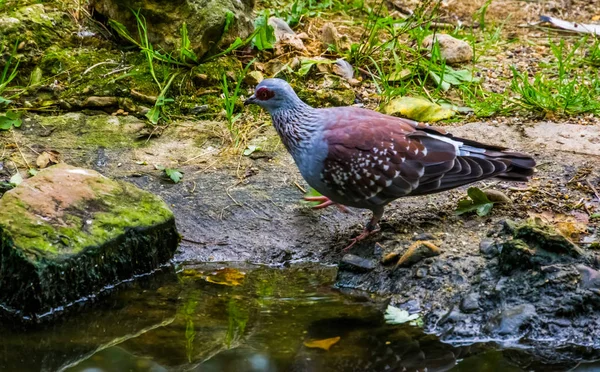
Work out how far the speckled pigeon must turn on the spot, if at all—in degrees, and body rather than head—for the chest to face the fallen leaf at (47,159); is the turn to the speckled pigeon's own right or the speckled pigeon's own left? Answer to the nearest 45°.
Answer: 0° — it already faces it

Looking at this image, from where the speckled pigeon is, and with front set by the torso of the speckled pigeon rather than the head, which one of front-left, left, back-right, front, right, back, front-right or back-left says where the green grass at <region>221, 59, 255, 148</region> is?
front-right

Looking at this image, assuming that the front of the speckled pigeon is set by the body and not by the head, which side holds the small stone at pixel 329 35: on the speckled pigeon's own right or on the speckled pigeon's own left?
on the speckled pigeon's own right

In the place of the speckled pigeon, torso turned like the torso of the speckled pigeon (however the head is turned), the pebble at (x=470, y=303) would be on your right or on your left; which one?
on your left

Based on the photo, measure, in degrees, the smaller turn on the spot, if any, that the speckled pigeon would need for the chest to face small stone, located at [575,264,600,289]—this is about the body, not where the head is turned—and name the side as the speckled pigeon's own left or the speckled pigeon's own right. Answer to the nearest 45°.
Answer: approximately 135° to the speckled pigeon's own left

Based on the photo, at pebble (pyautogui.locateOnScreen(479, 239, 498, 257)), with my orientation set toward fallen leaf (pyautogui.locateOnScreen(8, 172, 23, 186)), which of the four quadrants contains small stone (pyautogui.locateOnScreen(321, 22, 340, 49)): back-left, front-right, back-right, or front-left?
front-right

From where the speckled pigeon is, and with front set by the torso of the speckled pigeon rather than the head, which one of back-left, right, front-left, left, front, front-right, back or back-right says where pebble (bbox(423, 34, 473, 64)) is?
right

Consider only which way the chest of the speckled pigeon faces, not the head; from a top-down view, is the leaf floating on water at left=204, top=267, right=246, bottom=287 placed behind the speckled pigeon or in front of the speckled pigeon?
in front

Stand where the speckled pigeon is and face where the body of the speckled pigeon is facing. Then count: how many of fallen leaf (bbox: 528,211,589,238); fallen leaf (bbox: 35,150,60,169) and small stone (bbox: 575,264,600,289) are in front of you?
1

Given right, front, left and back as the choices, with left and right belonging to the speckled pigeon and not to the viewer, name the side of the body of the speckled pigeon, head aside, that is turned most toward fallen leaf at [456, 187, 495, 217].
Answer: back

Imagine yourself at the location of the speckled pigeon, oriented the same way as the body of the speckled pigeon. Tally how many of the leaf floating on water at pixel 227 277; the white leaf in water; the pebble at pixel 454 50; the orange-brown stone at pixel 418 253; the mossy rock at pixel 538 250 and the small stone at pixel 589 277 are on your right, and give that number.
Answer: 1

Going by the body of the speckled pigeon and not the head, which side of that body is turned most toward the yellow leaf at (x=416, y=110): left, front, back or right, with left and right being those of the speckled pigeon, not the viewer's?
right

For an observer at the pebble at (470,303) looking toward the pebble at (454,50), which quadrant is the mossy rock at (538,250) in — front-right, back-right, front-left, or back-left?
front-right

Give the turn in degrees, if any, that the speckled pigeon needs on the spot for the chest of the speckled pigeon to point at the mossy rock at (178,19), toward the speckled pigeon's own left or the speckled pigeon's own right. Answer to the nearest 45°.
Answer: approximately 45° to the speckled pigeon's own right

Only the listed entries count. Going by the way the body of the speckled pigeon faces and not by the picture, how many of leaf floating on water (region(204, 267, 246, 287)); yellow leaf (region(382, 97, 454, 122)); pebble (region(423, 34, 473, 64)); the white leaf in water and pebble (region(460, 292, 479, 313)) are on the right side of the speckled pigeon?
2

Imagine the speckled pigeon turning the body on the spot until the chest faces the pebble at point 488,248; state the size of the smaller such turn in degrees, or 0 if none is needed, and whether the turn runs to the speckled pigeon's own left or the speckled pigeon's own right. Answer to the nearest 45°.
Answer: approximately 135° to the speckled pigeon's own left

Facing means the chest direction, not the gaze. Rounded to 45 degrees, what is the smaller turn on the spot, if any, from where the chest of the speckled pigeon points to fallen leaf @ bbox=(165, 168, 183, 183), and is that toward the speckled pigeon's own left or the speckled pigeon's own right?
0° — it already faces it

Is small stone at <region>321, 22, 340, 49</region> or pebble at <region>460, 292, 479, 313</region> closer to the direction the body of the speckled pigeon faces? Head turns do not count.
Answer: the small stone

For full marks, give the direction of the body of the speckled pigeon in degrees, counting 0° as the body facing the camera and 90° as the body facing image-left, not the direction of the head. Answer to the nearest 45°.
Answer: approximately 90°
